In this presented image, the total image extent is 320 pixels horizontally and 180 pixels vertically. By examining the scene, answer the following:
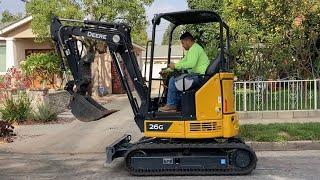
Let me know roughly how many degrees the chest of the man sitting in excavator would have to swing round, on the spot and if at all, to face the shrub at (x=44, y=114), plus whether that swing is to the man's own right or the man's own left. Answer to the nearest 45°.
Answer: approximately 45° to the man's own right

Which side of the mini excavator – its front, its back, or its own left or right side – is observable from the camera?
left

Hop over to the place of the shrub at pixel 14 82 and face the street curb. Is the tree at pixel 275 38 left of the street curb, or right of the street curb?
left

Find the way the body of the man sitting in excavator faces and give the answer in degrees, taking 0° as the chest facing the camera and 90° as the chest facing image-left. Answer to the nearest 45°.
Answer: approximately 90°

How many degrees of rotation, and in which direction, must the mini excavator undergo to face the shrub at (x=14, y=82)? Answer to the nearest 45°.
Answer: approximately 45° to its right

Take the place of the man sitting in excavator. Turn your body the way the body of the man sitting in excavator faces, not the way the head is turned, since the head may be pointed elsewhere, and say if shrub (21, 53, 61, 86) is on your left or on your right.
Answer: on your right

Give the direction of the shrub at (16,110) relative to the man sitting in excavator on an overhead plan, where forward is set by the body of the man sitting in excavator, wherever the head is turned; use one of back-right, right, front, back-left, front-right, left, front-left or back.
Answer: front-right

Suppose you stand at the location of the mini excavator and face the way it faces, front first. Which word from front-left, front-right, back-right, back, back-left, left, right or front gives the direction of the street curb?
back-right

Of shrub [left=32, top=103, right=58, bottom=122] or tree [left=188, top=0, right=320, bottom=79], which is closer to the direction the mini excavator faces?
the shrub

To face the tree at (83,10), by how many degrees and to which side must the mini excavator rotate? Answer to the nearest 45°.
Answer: approximately 90° to its right

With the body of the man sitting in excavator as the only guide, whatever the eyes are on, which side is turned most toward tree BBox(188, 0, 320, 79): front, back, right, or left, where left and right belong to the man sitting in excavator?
right

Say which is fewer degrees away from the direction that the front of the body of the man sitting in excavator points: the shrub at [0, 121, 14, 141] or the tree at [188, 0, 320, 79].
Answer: the shrub
